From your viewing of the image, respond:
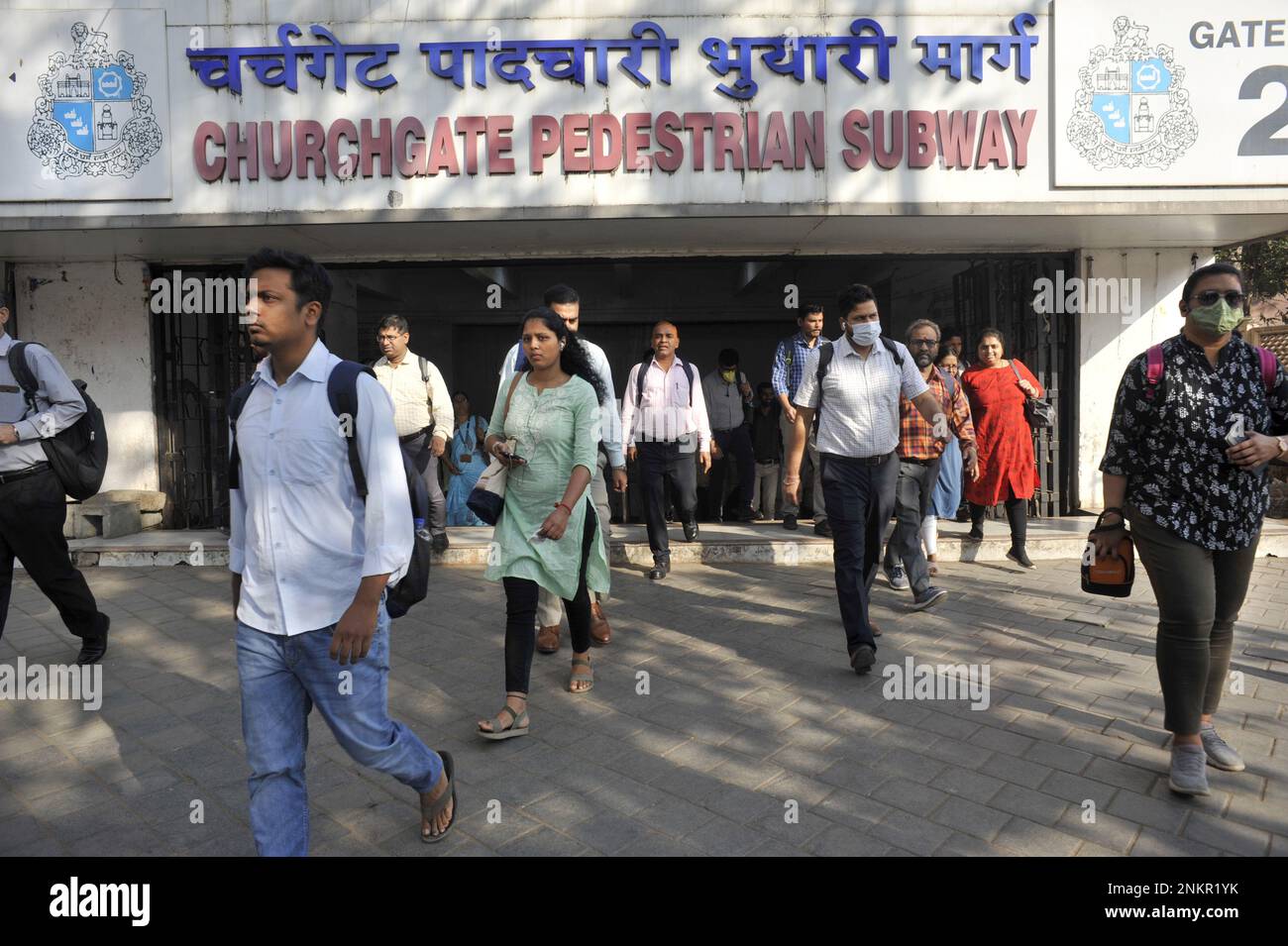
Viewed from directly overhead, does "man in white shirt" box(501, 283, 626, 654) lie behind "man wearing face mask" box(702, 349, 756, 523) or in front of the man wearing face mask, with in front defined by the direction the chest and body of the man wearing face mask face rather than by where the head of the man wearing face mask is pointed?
in front

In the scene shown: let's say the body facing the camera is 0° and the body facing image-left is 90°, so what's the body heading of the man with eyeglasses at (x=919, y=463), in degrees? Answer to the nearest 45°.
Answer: approximately 0°

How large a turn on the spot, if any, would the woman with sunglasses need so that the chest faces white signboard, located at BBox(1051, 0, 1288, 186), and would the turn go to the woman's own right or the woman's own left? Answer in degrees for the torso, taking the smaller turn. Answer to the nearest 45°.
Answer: approximately 180°

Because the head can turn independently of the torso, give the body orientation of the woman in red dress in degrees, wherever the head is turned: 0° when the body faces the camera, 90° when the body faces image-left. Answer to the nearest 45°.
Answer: approximately 0°
